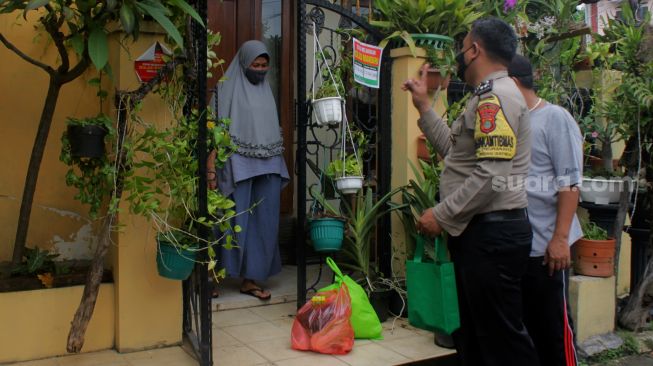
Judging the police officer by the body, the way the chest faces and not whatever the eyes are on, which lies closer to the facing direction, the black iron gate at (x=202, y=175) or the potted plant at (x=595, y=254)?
the black iron gate

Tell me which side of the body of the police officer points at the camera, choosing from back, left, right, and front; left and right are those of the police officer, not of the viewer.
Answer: left

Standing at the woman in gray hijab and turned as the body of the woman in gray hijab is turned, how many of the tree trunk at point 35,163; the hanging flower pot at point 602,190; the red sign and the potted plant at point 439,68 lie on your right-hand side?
2

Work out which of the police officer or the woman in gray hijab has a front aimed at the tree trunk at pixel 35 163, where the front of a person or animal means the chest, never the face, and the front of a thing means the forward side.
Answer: the police officer

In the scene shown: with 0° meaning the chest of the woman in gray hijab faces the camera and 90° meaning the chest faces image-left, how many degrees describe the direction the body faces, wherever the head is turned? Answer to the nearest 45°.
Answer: approximately 315°

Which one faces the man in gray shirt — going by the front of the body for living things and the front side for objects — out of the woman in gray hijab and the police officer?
the woman in gray hijab

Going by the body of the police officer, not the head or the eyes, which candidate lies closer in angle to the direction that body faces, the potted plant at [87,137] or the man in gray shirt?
the potted plant

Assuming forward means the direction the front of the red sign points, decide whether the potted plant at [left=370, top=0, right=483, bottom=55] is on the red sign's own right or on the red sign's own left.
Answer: on the red sign's own left

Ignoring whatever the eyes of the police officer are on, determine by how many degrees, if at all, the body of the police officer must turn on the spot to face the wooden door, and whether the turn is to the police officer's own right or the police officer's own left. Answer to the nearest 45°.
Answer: approximately 45° to the police officer's own right

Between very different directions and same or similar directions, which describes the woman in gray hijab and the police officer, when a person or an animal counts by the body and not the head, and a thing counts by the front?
very different directions

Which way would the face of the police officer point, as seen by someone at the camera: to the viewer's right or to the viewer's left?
to the viewer's left

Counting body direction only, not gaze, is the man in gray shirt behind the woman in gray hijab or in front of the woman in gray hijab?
in front

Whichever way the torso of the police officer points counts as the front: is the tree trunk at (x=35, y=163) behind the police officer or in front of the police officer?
in front
